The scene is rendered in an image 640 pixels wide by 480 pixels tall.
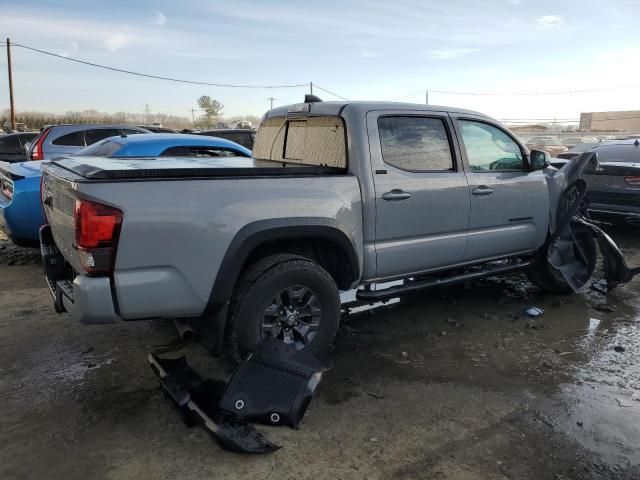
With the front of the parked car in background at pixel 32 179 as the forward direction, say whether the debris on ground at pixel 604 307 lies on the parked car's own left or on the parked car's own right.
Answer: on the parked car's own right

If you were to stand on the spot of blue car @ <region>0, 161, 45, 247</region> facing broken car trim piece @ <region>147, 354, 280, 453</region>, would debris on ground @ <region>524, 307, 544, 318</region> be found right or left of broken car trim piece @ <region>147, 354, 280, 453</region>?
left

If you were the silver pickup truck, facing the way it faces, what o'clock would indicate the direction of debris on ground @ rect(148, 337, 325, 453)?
The debris on ground is roughly at 5 o'clock from the silver pickup truck.

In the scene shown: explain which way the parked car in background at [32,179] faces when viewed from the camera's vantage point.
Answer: facing away from the viewer and to the right of the viewer

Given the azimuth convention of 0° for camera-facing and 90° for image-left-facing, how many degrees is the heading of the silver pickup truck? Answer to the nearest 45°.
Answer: approximately 225°

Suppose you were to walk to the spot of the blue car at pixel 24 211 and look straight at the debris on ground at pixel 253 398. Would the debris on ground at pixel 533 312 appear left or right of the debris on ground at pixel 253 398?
left

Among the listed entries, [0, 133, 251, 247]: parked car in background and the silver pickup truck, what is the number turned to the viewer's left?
0

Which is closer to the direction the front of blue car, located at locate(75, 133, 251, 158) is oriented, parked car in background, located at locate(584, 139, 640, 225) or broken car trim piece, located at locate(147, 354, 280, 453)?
the parked car in background

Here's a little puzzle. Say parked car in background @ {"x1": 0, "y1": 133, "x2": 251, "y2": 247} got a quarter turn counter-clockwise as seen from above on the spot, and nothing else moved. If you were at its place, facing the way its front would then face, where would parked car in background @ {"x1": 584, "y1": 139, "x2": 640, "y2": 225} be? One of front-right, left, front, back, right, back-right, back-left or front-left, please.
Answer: back-right

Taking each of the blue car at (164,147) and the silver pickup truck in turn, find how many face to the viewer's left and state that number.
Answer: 0

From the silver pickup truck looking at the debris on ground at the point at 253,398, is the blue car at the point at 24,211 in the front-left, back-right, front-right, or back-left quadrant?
back-right

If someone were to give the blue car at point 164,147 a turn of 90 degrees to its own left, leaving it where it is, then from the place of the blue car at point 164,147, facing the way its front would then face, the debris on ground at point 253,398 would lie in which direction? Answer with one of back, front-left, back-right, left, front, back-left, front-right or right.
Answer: back-left

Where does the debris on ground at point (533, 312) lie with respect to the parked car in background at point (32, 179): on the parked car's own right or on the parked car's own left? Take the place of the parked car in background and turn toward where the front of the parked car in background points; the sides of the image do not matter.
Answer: on the parked car's own right

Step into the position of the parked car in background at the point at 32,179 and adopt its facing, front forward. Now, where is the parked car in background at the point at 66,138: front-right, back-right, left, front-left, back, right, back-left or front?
front-left
